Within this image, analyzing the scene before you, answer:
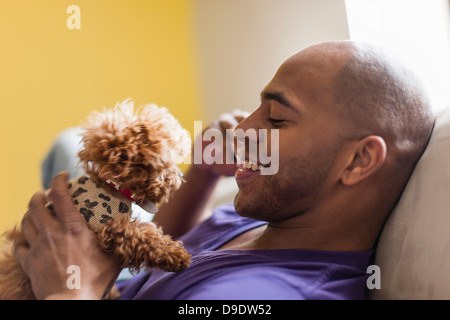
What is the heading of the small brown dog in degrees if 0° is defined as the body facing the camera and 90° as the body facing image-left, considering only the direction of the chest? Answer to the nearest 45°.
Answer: approximately 270°

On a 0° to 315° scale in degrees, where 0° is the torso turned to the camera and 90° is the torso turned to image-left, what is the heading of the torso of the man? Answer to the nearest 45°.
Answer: approximately 90°
